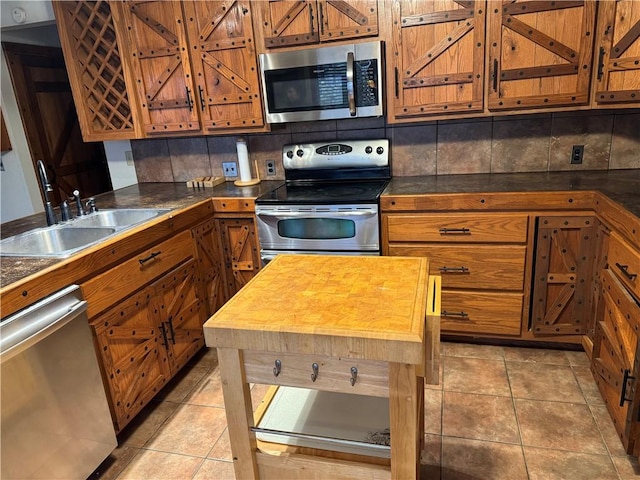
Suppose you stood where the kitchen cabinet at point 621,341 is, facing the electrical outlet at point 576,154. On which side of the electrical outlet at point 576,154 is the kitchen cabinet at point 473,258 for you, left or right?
left

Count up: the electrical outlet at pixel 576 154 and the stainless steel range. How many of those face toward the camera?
2

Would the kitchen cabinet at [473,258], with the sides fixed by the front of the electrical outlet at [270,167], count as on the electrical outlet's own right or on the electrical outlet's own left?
on the electrical outlet's own left

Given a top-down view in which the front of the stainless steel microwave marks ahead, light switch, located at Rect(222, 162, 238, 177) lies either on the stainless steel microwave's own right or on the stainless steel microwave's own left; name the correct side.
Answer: on the stainless steel microwave's own right

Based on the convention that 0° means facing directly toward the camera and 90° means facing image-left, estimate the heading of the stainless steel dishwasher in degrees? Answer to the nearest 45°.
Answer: approximately 315°

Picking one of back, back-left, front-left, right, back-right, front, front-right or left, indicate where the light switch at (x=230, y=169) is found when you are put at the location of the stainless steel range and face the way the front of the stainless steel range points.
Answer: back-right
